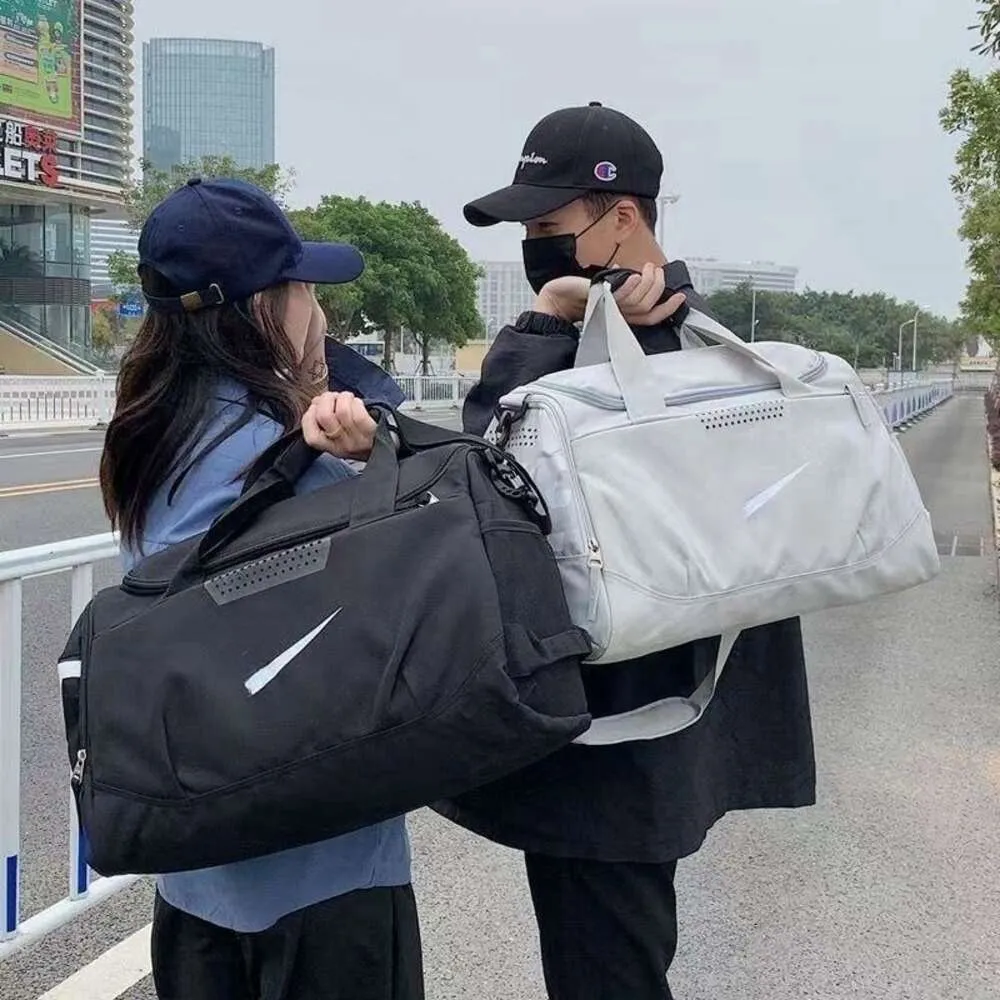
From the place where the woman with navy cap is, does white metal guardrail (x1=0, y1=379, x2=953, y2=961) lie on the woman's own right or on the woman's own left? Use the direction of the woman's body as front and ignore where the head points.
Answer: on the woman's own left

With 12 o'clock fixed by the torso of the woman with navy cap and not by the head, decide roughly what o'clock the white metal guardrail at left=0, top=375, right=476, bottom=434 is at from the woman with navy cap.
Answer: The white metal guardrail is roughly at 10 o'clock from the woman with navy cap.

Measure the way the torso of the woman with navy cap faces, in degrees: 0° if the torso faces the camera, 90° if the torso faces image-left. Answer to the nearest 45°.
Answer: approximately 225°
